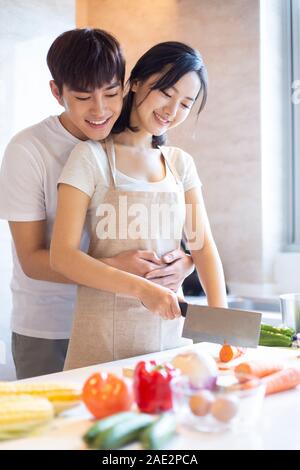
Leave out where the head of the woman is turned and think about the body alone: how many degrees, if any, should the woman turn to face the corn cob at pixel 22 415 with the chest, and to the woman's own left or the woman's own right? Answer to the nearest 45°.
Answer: approximately 45° to the woman's own right

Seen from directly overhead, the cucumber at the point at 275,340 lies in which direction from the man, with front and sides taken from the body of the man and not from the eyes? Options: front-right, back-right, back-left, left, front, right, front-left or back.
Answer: front-left

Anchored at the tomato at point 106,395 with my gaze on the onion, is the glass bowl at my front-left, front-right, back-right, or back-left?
front-right

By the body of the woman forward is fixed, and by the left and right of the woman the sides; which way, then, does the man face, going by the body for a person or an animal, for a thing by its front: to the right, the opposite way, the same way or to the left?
the same way

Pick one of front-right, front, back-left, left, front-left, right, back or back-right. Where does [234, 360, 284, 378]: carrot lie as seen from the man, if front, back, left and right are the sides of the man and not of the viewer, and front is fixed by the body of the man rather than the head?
front

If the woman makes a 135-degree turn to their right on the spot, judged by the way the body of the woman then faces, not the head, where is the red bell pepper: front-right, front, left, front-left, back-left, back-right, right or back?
left

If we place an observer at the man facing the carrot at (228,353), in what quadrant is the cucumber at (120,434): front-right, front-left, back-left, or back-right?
front-right

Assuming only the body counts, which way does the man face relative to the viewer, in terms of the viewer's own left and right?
facing the viewer and to the right of the viewer

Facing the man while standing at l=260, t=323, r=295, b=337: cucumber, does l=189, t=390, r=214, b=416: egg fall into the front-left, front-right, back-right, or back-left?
front-left
